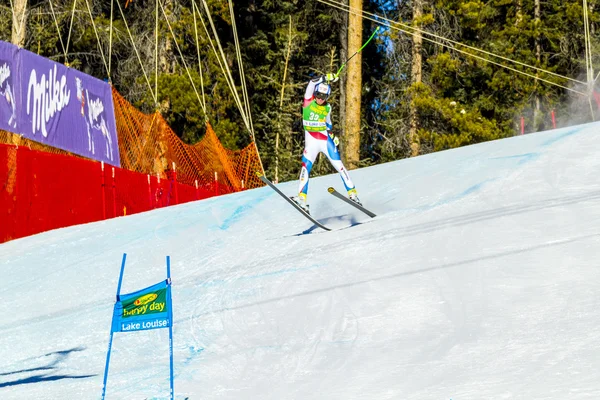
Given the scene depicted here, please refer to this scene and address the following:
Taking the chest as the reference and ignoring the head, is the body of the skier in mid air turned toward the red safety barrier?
no

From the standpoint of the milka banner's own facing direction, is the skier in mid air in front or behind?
in front

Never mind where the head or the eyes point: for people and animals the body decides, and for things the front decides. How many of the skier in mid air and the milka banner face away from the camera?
0

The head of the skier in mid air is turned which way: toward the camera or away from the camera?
toward the camera

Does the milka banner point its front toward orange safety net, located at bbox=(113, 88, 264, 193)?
no

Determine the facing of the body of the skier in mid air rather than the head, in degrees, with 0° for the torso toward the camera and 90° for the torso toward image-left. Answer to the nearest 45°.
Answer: approximately 0°
